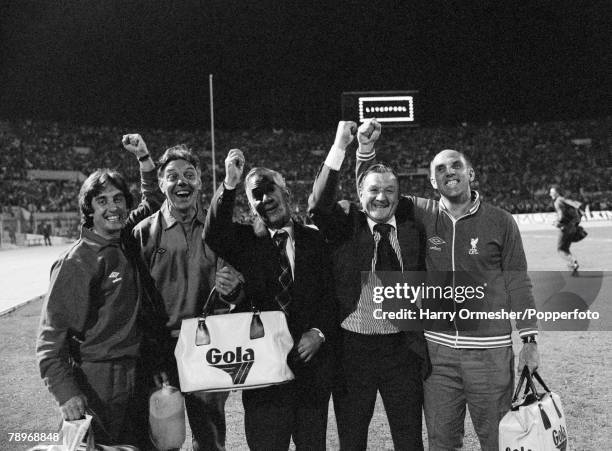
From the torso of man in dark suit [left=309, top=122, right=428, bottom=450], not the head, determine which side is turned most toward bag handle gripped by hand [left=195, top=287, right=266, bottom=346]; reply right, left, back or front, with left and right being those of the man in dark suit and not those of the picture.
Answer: right

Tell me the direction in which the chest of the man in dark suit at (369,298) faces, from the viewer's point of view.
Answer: toward the camera
